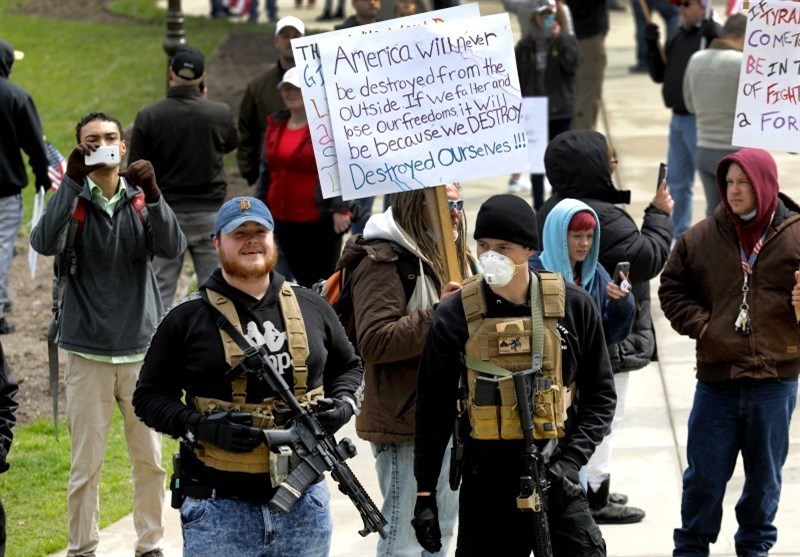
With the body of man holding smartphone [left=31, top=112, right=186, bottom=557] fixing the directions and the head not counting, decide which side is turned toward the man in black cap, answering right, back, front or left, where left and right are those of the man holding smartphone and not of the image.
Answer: back

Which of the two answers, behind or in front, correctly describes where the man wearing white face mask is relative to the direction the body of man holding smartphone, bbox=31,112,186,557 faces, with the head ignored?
in front

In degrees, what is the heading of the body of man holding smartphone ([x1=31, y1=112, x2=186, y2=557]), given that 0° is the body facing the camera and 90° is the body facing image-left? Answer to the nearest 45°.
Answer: approximately 0°
